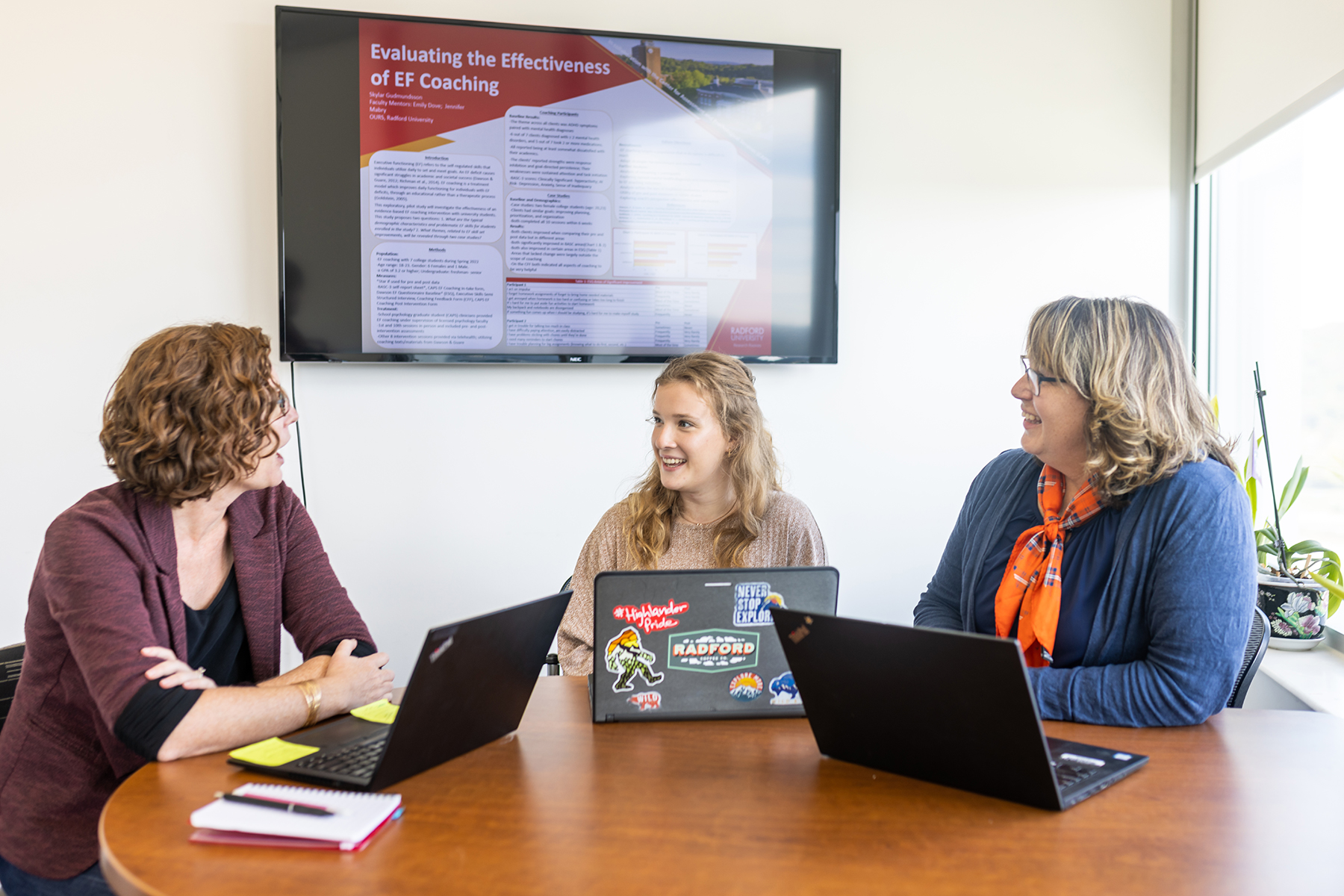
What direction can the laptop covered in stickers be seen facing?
away from the camera

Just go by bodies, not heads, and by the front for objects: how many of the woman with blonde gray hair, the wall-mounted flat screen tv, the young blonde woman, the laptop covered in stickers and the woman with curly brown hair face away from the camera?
1

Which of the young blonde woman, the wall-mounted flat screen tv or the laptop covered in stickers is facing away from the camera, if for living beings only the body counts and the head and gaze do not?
the laptop covered in stickers

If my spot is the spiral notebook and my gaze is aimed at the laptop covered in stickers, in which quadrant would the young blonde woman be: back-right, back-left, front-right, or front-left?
front-left

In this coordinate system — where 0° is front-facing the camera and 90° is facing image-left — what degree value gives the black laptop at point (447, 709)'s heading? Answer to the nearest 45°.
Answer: approximately 135°

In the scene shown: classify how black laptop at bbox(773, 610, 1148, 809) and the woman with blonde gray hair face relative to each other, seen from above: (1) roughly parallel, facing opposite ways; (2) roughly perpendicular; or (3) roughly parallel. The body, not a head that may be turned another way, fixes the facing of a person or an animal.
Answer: roughly parallel, facing opposite ways

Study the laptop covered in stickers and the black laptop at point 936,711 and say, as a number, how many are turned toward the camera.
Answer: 0

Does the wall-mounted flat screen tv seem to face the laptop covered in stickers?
yes

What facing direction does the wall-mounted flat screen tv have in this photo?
toward the camera

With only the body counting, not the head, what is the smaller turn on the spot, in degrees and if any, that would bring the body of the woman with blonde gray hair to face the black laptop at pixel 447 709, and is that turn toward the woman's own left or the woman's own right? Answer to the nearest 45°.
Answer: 0° — they already face it

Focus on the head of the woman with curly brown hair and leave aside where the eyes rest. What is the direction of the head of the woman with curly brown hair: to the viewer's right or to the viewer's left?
to the viewer's right

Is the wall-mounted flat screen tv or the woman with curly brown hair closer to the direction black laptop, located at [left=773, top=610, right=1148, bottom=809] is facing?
the wall-mounted flat screen tv

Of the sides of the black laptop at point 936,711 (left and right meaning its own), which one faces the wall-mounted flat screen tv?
left

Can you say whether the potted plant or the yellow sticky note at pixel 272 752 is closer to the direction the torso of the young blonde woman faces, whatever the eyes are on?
the yellow sticky note

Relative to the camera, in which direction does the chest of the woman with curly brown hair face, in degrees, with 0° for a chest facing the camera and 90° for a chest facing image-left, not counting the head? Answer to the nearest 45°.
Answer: approximately 315°

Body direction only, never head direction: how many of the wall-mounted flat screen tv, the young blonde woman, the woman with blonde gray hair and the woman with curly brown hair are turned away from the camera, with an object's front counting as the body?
0

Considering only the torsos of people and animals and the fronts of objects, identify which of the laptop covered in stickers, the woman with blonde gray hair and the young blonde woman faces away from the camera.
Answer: the laptop covered in stickers
